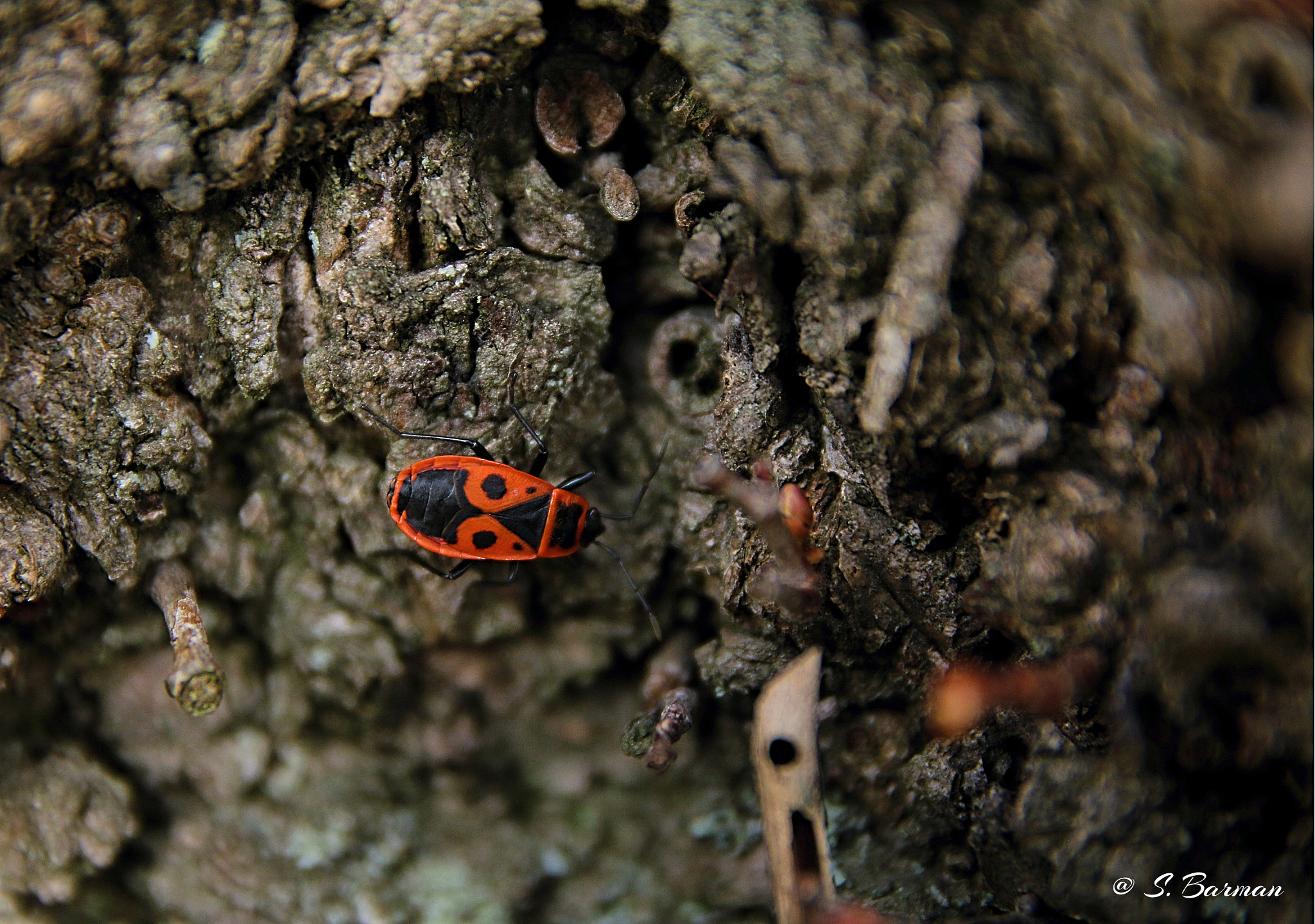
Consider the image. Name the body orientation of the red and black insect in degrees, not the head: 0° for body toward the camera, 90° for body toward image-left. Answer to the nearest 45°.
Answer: approximately 270°

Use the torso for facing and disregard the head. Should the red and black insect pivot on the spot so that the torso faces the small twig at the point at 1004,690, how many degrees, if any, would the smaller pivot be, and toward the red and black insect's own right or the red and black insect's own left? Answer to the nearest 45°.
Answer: approximately 45° to the red and black insect's own right

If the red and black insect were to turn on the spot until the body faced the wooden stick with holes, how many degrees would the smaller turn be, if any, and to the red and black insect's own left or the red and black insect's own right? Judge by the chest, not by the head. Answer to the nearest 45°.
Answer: approximately 45° to the red and black insect's own right
